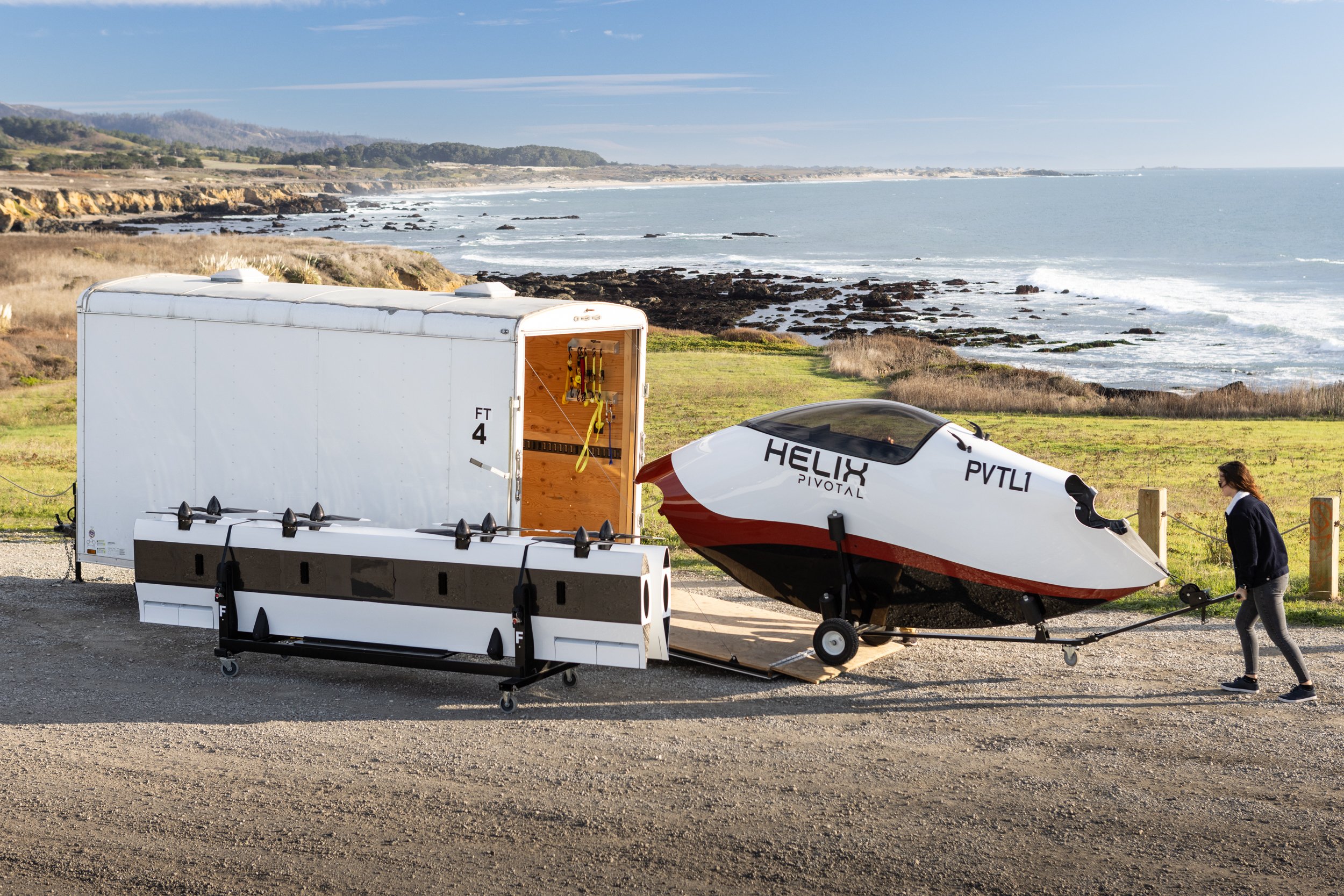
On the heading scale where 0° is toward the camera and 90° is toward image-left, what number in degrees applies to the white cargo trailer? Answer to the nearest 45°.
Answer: approximately 135°

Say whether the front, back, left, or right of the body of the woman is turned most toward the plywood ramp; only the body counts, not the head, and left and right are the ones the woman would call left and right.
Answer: front

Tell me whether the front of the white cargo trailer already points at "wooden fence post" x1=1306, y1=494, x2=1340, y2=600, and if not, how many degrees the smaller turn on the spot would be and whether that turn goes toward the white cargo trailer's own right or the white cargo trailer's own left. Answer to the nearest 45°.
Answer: approximately 135° to the white cargo trailer's own right

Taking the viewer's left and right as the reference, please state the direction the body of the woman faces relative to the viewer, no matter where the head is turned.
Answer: facing to the left of the viewer

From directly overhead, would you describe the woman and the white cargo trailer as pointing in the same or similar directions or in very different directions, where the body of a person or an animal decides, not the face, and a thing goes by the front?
same or similar directions

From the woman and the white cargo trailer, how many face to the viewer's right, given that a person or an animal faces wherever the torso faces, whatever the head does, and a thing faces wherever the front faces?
0

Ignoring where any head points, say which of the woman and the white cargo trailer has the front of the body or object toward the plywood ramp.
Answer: the woman

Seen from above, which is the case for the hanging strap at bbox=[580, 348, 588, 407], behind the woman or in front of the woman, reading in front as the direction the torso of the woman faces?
in front

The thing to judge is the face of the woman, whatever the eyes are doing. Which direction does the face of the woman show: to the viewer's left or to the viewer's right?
to the viewer's left

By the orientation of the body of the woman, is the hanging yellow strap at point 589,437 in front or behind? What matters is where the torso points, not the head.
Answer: in front

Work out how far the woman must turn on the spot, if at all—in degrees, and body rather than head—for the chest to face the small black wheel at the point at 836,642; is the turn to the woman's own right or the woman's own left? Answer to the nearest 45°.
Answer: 0° — they already face it
